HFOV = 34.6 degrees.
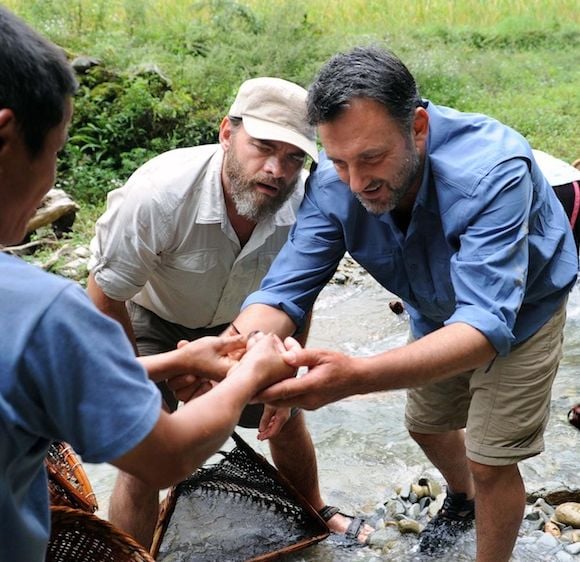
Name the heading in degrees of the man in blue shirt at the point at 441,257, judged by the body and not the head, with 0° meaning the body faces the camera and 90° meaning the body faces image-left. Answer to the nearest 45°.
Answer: approximately 45°

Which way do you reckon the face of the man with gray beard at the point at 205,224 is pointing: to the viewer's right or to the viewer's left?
to the viewer's right

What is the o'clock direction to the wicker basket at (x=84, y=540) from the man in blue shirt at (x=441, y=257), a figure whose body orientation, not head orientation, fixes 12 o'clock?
The wicker basket is roughly at 12 o'clock from the man in blue shirt.

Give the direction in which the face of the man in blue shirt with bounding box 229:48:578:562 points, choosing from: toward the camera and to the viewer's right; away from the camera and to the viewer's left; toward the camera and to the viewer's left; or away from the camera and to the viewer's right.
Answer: toward the camera and to the viewer's left
